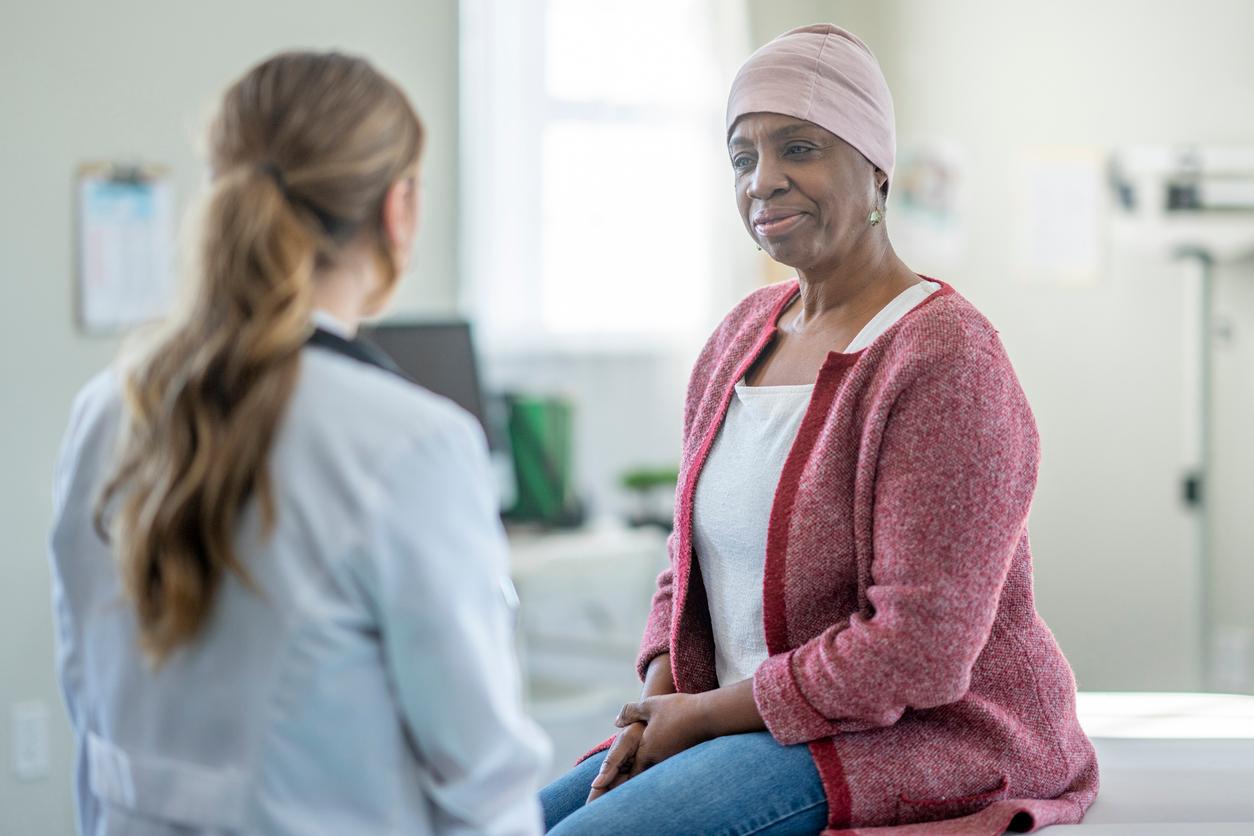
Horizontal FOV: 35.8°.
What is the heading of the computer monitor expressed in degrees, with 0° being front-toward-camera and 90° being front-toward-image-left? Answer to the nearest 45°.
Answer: approximately 0°

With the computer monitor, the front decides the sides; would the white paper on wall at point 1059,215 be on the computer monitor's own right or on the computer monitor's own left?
on the computer monitor's own left

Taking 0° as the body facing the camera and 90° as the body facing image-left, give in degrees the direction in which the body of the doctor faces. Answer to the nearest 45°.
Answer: approximately 225°

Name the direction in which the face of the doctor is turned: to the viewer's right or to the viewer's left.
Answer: to the viewer's right

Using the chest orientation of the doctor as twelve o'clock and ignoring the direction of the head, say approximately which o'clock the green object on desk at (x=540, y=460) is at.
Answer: The green object on desk is roughly at 11 o'clock from the doctor.
